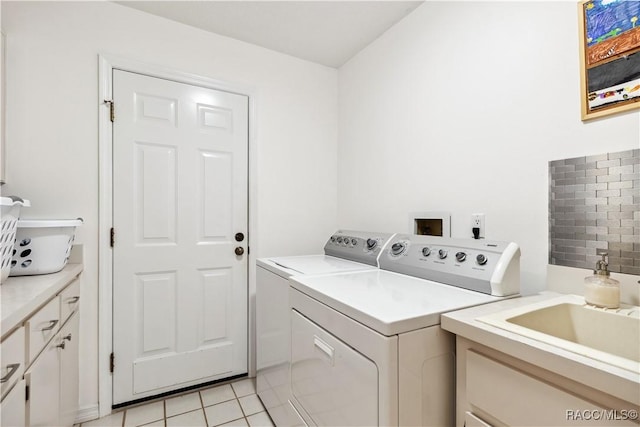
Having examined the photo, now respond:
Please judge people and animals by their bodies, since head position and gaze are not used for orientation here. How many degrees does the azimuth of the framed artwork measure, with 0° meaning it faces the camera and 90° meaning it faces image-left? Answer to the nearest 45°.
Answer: approximately 45°

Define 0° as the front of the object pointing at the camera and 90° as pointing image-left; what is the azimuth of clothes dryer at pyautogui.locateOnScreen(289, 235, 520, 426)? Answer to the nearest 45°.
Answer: approximately 45°

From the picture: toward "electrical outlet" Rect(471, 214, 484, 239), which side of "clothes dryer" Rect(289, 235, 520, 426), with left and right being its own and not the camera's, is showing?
back

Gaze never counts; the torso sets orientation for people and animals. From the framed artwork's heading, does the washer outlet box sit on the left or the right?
on its right
